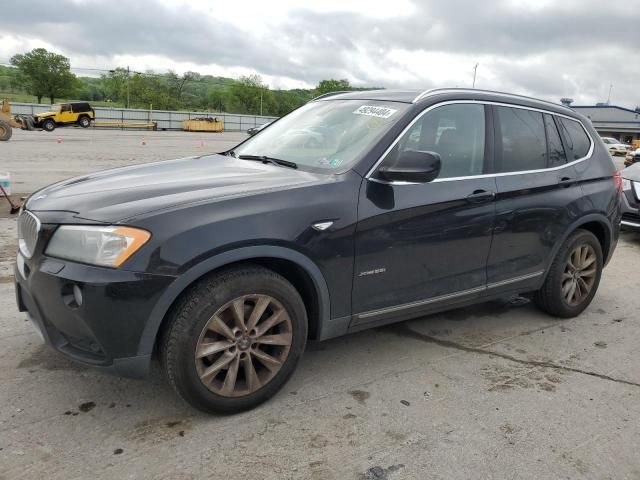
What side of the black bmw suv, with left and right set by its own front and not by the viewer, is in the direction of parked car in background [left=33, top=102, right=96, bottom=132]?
right

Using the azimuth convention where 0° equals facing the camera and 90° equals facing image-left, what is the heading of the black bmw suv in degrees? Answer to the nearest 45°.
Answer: approximately 45°

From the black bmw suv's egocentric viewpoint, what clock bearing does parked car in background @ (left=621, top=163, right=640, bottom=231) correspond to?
The parked car in background is roughly at 6 o'clock from the black bmw suv.
